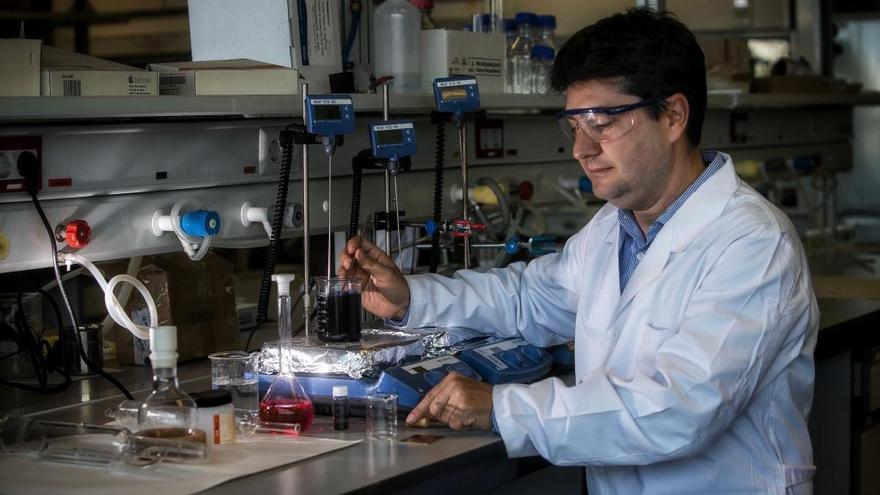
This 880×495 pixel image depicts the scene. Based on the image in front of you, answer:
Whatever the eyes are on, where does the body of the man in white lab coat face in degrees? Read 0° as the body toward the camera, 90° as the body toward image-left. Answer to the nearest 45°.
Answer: approximately 45°

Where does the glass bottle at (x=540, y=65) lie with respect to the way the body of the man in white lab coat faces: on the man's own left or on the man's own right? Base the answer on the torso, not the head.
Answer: on the man's own right

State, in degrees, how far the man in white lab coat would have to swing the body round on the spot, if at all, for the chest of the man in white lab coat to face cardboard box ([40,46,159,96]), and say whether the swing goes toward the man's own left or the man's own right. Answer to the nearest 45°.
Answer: approximately 45° to the man's own right

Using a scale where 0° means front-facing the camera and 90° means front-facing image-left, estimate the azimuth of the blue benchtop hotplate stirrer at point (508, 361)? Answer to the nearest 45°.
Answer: approximately 315°

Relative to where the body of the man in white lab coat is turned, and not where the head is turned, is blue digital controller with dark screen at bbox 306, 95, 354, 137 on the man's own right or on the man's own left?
on the man's own right

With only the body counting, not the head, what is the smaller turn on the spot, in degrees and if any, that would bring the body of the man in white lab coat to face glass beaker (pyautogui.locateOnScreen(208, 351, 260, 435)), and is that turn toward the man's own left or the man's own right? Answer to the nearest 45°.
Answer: approximately 45° to the man's own right

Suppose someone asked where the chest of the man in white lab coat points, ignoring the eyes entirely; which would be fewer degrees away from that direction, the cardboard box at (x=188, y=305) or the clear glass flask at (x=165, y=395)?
the clear glass flask
